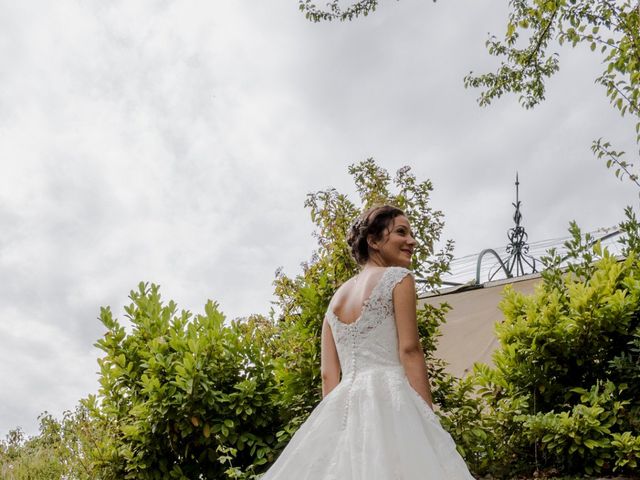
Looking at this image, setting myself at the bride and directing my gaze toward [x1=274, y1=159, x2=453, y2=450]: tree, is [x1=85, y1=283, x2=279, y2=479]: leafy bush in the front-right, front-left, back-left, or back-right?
front-left

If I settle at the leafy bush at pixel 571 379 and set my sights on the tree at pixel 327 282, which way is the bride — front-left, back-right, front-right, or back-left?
front-left

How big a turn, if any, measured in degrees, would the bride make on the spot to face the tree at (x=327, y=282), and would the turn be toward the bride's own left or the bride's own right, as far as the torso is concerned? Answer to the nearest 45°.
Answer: approximately 45° to the bride's own left

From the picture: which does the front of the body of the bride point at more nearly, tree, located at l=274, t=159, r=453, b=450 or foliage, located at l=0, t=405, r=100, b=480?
the tree

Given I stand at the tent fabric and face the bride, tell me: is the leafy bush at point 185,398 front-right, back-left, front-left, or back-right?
front-right

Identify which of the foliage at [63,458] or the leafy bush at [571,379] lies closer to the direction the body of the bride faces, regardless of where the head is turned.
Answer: the leafy bush

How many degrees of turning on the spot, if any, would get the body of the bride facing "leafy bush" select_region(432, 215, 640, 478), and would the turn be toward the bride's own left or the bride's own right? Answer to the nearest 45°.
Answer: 0° — they already face it

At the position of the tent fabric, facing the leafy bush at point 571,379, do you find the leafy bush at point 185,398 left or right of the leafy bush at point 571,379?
right

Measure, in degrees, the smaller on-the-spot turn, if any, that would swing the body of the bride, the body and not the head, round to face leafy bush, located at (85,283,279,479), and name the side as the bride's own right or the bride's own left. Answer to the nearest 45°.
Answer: approximately 90° to the bride's own left

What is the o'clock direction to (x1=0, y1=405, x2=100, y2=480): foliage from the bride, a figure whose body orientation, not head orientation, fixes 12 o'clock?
The foliage is roughly at 9 o'clock from the bride.

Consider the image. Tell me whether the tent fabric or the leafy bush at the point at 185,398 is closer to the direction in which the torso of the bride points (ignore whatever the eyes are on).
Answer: the tent fabric

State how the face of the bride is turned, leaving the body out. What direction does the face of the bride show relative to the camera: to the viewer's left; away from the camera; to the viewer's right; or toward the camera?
to the viewer's right

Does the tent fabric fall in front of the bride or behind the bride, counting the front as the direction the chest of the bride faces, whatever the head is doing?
in front

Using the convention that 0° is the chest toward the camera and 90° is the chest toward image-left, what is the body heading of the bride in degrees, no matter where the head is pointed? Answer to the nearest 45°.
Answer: approximately 225°
